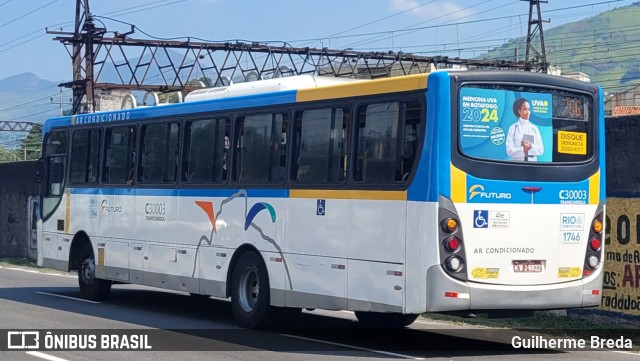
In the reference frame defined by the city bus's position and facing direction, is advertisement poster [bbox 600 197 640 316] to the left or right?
on its right

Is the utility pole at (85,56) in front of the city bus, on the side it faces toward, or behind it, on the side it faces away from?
in front

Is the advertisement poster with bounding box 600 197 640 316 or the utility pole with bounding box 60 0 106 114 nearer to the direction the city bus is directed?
the utility pole

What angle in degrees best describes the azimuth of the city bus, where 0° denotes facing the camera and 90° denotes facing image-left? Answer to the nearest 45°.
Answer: approximately 135°
